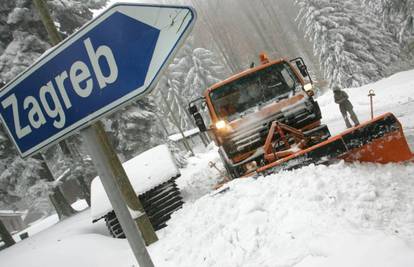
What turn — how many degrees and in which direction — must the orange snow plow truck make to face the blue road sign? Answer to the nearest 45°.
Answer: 0° — it already faces it

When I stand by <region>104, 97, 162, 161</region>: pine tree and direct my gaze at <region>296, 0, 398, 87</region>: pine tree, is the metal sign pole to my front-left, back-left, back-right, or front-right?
back-right

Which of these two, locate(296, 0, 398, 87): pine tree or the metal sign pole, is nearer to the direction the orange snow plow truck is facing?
the metal sign pole

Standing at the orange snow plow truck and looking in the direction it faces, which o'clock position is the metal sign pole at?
The metal sign pole is roughly at 12 o'clock from the orange snow plow truck.

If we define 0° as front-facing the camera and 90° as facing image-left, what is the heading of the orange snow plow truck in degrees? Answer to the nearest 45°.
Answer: approximately 0°

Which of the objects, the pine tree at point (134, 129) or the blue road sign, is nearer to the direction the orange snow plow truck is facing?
the blue road sign
